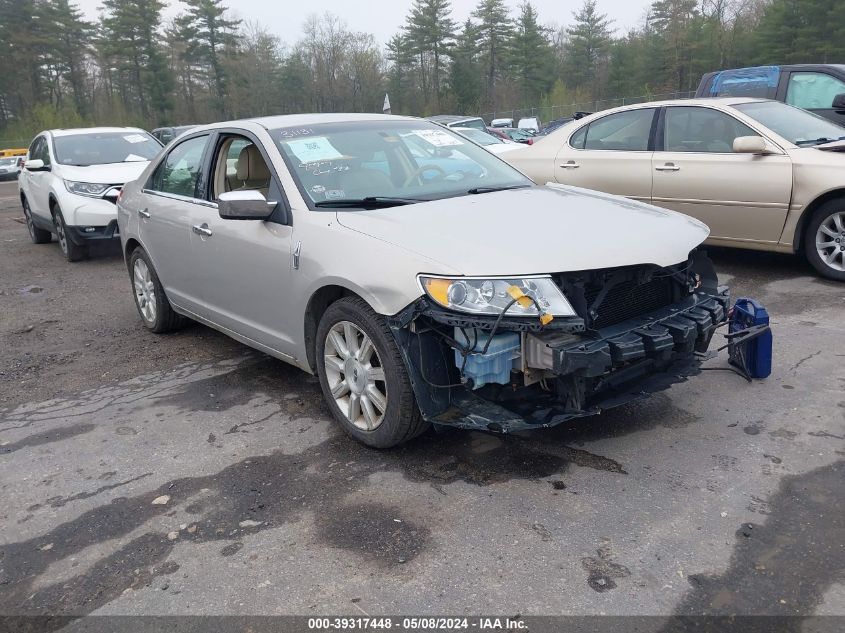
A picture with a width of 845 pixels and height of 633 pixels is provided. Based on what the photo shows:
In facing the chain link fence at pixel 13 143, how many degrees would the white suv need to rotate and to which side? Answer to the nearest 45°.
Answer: approximately 135° to its left

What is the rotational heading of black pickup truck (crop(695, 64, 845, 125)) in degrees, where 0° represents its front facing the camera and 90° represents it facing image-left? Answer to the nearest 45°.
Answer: approximately 270°

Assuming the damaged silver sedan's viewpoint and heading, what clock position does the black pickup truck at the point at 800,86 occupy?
The black pickup truck is roughly at 9 o'clock from the damaged silver sedan.

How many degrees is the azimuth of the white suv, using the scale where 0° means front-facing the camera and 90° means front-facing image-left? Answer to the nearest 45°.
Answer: approximately 315°

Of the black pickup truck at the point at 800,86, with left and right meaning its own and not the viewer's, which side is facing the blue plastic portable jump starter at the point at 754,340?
right
